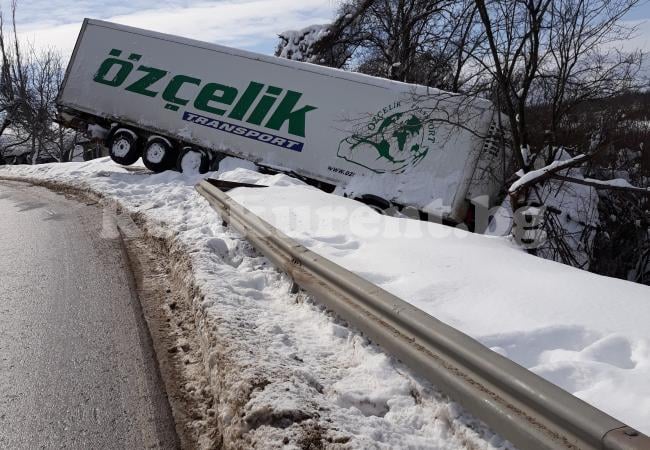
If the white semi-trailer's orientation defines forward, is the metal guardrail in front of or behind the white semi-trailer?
in front

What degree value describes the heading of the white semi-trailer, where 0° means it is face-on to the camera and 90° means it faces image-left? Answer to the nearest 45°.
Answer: approximately 315°
